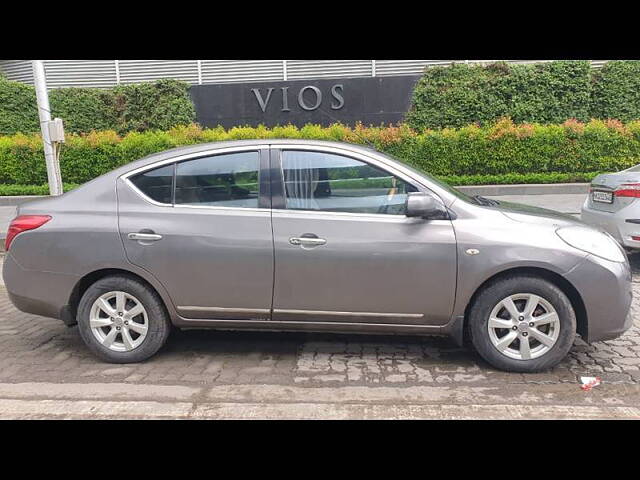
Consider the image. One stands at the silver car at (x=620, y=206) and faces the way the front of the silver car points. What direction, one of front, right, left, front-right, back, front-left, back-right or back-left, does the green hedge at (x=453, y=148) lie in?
left

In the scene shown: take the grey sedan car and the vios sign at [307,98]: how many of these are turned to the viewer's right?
1

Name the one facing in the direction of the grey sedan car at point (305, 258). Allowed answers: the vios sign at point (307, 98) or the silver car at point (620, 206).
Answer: the vios sign

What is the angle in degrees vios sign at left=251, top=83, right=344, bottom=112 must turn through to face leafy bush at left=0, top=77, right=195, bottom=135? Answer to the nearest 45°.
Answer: approximately 90° to its right

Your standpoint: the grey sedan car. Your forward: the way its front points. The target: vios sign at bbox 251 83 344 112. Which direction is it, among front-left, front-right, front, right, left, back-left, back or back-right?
left

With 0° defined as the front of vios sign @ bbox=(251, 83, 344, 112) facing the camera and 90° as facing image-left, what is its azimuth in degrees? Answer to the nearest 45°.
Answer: approximately 0°

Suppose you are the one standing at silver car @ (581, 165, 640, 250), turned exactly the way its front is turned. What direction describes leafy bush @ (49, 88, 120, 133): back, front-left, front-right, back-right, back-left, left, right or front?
back-left

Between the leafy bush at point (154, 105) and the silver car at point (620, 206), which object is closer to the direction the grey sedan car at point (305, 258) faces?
the silver car

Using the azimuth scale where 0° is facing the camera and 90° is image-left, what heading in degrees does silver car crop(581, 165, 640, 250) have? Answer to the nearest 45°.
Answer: approximately 225°

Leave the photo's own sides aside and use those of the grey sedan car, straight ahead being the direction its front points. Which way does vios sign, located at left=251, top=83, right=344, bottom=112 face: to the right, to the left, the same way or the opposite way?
to the right

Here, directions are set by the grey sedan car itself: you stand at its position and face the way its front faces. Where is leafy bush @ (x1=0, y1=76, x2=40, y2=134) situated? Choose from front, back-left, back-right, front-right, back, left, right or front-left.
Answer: back-left

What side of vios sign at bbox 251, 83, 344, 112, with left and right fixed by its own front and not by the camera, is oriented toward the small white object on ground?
front

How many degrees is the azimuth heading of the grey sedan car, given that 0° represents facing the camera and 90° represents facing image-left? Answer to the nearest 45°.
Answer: approximately 270°

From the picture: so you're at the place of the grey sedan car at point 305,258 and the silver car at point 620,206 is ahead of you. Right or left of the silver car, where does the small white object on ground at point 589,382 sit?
right
